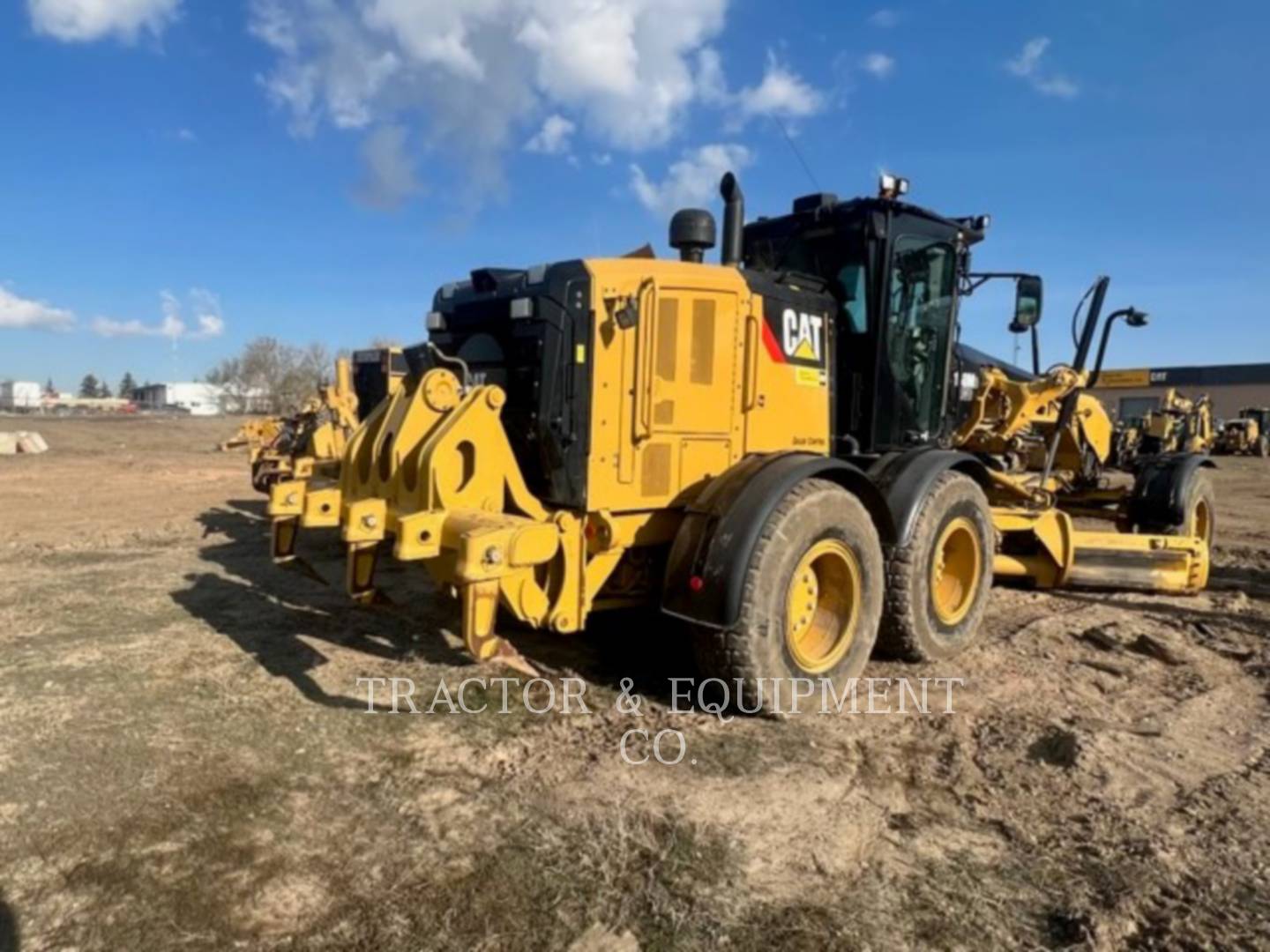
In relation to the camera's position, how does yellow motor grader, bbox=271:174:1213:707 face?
facing away from the viewer and to the right of the viewer

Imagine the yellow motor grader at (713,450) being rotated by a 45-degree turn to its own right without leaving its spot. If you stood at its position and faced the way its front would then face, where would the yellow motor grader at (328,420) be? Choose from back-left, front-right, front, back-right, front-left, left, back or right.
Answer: back-left

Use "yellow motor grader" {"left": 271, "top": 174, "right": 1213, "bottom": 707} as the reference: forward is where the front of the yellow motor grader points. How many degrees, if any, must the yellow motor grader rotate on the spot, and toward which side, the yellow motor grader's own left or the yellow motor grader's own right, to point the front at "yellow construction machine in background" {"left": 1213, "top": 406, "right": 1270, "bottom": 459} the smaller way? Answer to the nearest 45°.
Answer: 0° — it already faces it

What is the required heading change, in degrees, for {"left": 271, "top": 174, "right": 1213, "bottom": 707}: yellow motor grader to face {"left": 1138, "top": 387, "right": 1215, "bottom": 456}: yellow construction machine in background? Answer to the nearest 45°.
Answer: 0° — it already faces it

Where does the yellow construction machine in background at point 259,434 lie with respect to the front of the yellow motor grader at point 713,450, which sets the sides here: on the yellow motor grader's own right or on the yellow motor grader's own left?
on the yellow motor grader's own left
